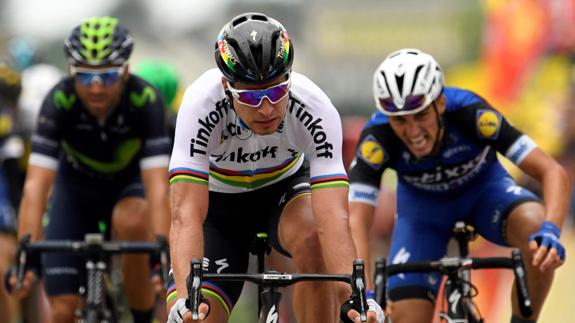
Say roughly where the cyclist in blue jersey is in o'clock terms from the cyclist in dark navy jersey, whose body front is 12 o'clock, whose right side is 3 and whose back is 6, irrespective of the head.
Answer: The cyclist in blue jersey is roughly at 10 o'clock from the cyclist in dark navy jersey.

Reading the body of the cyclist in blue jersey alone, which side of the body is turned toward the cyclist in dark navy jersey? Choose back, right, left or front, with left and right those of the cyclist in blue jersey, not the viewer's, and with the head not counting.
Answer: right

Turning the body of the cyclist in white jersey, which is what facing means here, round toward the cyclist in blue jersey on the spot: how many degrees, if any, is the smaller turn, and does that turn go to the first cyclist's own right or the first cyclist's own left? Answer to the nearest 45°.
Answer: approximately 135° to the first cyclist's own left

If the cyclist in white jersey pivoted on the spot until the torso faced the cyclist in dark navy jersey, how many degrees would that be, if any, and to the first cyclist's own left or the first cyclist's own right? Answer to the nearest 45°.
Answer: approximately 135° to the first cyclist's own right

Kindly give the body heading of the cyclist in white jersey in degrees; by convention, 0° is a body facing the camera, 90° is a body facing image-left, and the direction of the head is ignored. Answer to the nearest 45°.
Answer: approximately 0°

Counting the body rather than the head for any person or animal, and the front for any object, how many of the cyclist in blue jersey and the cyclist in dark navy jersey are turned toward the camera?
2

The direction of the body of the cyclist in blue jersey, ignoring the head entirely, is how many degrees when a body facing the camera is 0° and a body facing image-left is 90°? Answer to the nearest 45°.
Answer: approximately 0°

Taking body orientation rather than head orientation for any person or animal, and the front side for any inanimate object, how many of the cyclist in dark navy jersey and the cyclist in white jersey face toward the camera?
2
